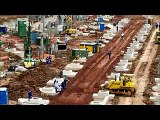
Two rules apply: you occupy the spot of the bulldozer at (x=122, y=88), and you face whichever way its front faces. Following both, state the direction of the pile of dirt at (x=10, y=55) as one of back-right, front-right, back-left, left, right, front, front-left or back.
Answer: front-right

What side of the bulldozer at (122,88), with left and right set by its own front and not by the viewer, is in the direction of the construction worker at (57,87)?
front

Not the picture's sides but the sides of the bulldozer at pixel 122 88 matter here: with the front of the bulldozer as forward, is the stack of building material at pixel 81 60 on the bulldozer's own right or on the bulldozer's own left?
on the bulldozer's own right

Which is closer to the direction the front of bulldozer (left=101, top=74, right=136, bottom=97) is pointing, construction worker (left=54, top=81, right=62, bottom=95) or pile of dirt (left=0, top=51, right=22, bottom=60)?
the construction worker

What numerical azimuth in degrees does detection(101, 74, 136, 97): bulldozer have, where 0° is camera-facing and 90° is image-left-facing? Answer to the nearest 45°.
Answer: approximately 90°

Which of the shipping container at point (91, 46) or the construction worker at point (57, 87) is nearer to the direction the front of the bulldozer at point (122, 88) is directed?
the construction worker

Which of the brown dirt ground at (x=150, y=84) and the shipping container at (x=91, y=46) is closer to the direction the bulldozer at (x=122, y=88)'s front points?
the shipping container
